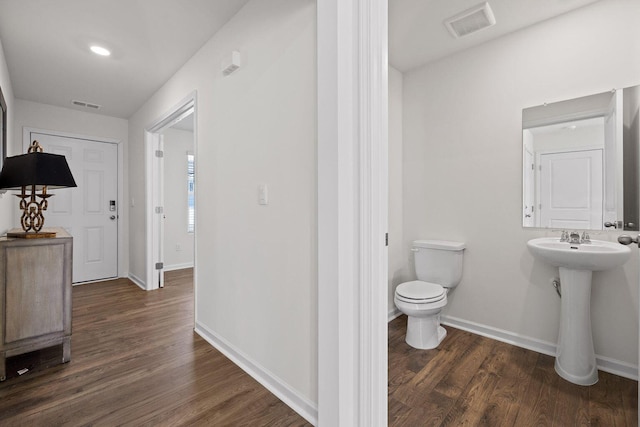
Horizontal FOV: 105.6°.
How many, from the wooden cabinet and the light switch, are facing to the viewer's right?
1

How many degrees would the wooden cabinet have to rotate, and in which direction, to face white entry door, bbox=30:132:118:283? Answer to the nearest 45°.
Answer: approximately 90° to its left

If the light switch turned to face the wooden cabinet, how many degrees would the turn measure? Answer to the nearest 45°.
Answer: approximately 45° to its right

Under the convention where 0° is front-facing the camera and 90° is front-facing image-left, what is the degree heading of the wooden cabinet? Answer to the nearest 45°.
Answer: approximately 270°

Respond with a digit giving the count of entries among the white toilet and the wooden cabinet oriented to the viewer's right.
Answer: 1

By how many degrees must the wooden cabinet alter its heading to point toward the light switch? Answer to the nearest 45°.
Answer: approximately 45° to its right

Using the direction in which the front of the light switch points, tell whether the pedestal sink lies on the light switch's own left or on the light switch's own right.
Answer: on the light switch's own left

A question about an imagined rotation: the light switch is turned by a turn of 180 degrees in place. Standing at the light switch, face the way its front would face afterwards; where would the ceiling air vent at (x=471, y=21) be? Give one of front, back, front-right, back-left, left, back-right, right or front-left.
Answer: front-right

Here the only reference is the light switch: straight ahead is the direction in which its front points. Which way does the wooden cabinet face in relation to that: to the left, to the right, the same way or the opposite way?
the opposite way
